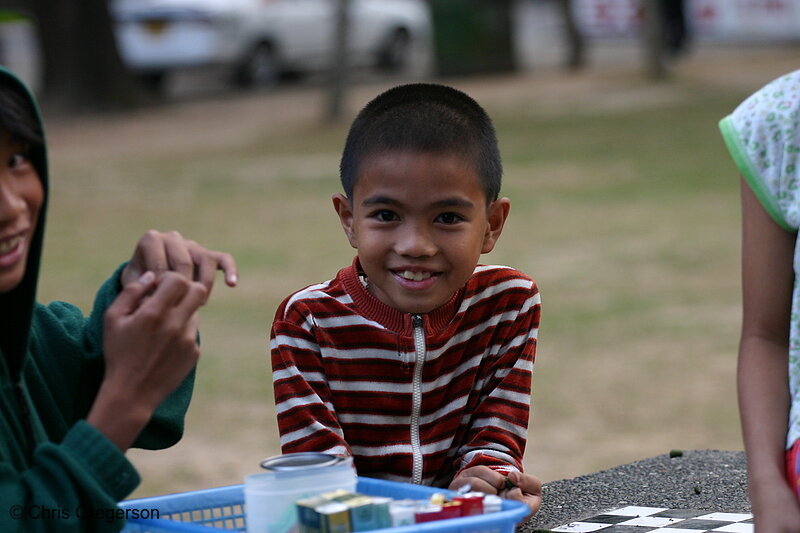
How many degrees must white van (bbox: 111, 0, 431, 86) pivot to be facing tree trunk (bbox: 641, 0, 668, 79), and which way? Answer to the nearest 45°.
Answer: approximately 90° to its right

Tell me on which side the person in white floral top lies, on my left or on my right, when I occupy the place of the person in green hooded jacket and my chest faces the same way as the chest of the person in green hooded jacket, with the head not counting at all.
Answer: on my left

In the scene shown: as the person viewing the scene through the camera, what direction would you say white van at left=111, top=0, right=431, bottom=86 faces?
facing away from the viewer and to the right of the viewer

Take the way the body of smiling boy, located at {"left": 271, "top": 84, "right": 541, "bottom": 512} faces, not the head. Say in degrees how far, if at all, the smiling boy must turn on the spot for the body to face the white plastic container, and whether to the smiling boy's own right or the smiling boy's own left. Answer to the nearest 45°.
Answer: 0° — they already face it

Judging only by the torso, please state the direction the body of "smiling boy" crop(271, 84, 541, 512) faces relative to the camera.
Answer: toward the camera

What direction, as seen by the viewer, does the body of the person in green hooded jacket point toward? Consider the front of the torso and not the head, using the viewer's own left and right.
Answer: facing the viewer

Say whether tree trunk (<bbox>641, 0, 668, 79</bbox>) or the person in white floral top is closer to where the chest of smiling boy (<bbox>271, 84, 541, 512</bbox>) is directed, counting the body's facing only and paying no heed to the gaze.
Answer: the person in white floral top
